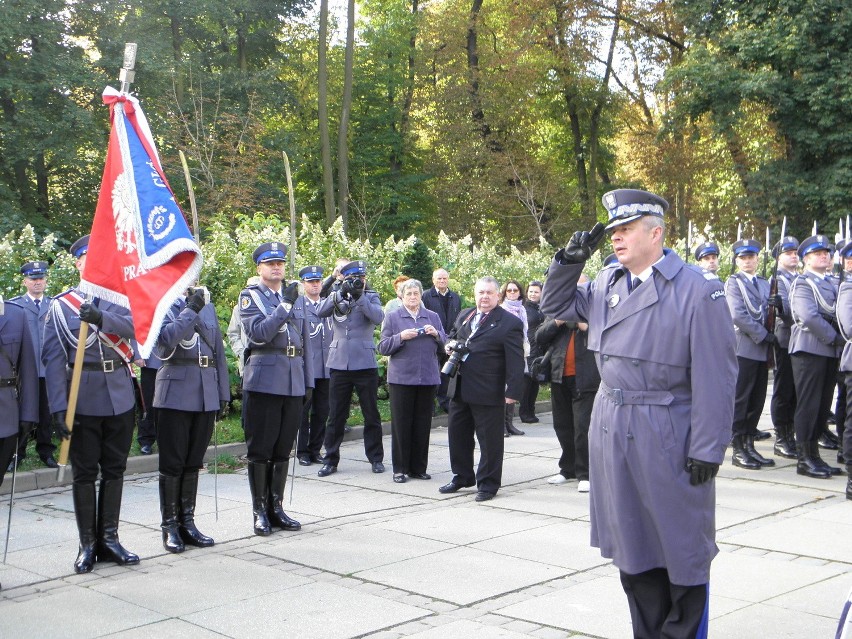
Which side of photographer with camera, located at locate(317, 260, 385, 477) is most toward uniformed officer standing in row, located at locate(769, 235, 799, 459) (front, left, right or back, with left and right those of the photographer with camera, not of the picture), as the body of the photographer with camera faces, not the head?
left

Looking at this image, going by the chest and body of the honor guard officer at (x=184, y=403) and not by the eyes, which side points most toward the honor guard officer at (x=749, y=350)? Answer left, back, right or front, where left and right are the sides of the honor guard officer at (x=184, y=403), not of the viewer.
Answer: left

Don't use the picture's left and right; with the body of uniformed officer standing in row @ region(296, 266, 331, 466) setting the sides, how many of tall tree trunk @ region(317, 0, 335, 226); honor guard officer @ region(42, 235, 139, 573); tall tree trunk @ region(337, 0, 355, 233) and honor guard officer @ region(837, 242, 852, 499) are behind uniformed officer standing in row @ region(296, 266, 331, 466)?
2

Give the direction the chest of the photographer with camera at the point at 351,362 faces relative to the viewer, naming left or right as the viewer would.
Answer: facing the viewer

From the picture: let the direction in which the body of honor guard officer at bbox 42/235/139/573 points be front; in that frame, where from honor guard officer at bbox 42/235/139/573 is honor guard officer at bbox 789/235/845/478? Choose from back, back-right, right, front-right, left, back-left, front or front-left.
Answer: left

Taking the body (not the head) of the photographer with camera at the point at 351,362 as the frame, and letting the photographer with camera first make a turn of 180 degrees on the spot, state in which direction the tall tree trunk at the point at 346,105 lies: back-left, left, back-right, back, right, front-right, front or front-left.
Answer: front

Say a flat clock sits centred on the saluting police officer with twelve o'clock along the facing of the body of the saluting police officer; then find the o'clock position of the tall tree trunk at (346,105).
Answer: The tall tree trunk is roughly at 4 o'clock from the saluting police officer.

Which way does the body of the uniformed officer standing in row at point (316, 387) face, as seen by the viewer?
toward the camera

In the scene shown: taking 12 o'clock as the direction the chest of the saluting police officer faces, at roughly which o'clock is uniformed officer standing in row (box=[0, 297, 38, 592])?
The uniformed officer standing in row is roughly at 2 o'clock from the saluting police officer.

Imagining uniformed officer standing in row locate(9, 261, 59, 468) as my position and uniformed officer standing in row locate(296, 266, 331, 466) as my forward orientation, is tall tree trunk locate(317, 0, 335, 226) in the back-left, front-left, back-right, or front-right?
front-left

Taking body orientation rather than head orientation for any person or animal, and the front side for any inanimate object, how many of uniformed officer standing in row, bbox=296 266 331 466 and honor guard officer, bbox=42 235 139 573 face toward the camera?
2

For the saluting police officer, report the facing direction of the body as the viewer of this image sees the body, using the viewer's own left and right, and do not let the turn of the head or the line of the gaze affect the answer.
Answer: facing the viewer and to the left of the viewer

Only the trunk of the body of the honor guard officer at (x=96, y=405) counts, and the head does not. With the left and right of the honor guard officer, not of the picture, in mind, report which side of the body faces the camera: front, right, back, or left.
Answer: front

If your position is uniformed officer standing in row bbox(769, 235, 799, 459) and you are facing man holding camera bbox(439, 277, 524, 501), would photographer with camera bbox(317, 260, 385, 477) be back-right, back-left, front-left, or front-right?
front-right

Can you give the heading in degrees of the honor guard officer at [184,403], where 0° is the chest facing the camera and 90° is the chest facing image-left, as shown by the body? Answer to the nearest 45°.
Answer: approximately 315°
